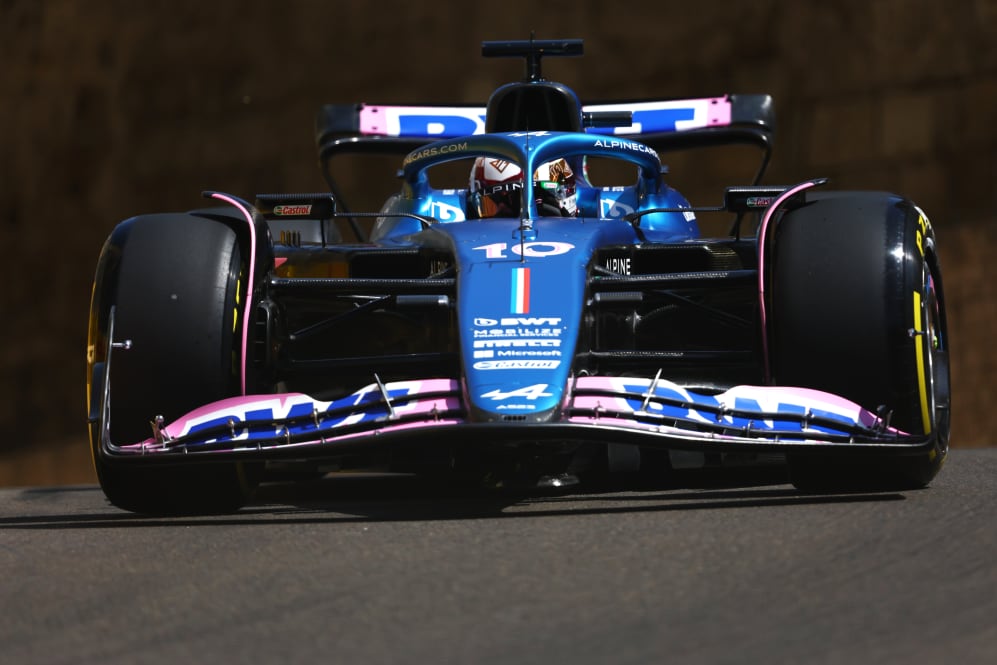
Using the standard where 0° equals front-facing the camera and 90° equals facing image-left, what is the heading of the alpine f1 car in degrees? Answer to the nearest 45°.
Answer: approximately 0°
